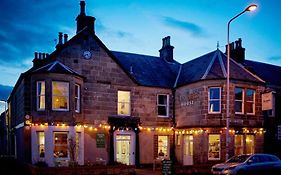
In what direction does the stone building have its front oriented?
toward the camera

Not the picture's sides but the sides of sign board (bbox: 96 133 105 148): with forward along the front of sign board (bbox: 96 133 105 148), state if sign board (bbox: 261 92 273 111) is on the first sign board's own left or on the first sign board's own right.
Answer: on the first sign board's own left

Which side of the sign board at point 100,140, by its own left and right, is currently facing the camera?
front
